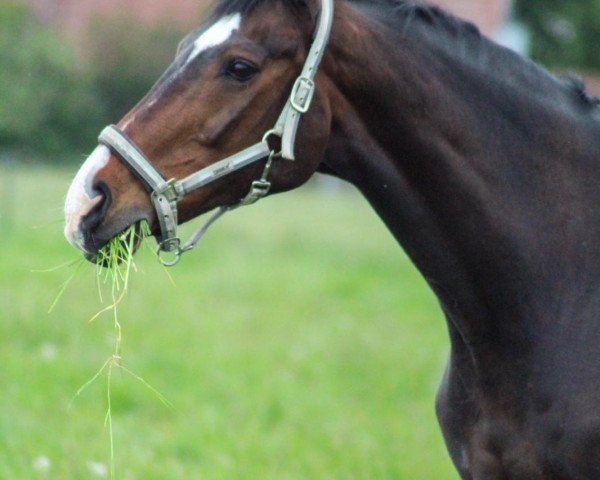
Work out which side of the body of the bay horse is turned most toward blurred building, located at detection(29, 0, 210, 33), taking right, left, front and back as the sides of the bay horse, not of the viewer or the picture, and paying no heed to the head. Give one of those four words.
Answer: right

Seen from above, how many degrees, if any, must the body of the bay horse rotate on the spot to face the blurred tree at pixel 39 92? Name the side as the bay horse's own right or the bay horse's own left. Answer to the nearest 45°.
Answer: approximately 90° to the bay horse's own right

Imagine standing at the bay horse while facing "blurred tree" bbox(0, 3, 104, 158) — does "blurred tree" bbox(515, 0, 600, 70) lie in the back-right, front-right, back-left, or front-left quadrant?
front-right

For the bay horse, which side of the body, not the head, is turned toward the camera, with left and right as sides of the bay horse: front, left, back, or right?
left

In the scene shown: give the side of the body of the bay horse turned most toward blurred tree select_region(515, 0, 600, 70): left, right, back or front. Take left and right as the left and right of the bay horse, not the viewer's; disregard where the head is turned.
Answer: right

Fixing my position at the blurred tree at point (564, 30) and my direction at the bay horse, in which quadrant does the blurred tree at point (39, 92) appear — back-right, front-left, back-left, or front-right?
front-right

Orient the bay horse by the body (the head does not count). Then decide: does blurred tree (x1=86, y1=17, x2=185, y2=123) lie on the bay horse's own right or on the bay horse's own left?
on the bay horse's own right
